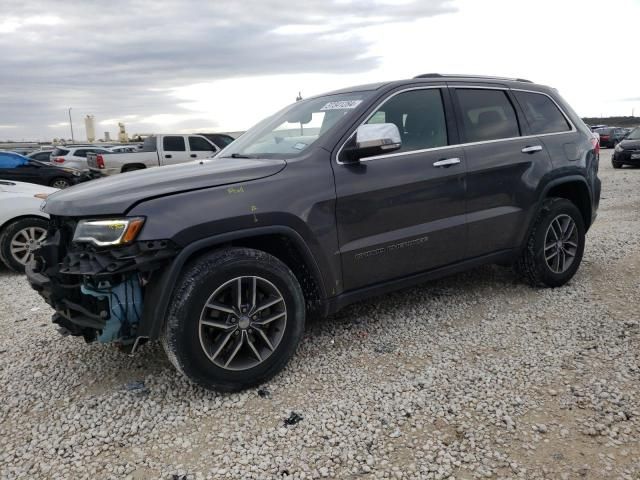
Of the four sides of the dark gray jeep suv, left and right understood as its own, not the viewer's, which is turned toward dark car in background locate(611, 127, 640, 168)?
back

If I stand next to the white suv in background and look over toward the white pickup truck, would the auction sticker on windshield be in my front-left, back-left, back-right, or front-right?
front-right

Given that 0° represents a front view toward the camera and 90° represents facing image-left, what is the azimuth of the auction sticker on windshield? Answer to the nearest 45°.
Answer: approximately 45°

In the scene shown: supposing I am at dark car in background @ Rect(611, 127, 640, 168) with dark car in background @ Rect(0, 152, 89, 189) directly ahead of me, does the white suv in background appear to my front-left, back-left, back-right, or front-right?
front-right

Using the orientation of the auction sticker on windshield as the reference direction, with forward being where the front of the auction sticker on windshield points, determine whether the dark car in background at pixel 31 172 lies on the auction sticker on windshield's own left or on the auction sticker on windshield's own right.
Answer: on the auction sticker on windshield's own right

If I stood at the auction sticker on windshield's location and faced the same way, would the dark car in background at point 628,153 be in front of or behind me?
behind

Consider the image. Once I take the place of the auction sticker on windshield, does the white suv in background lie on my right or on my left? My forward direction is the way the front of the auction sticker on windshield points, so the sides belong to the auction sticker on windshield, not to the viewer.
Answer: on my right

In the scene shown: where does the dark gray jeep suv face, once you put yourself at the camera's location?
facing the viewer and to the left of the viewer

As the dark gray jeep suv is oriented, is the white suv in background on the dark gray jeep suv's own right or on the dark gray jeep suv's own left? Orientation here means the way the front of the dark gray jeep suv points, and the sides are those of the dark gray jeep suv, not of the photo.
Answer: on the dark gray jeep suv's own right
